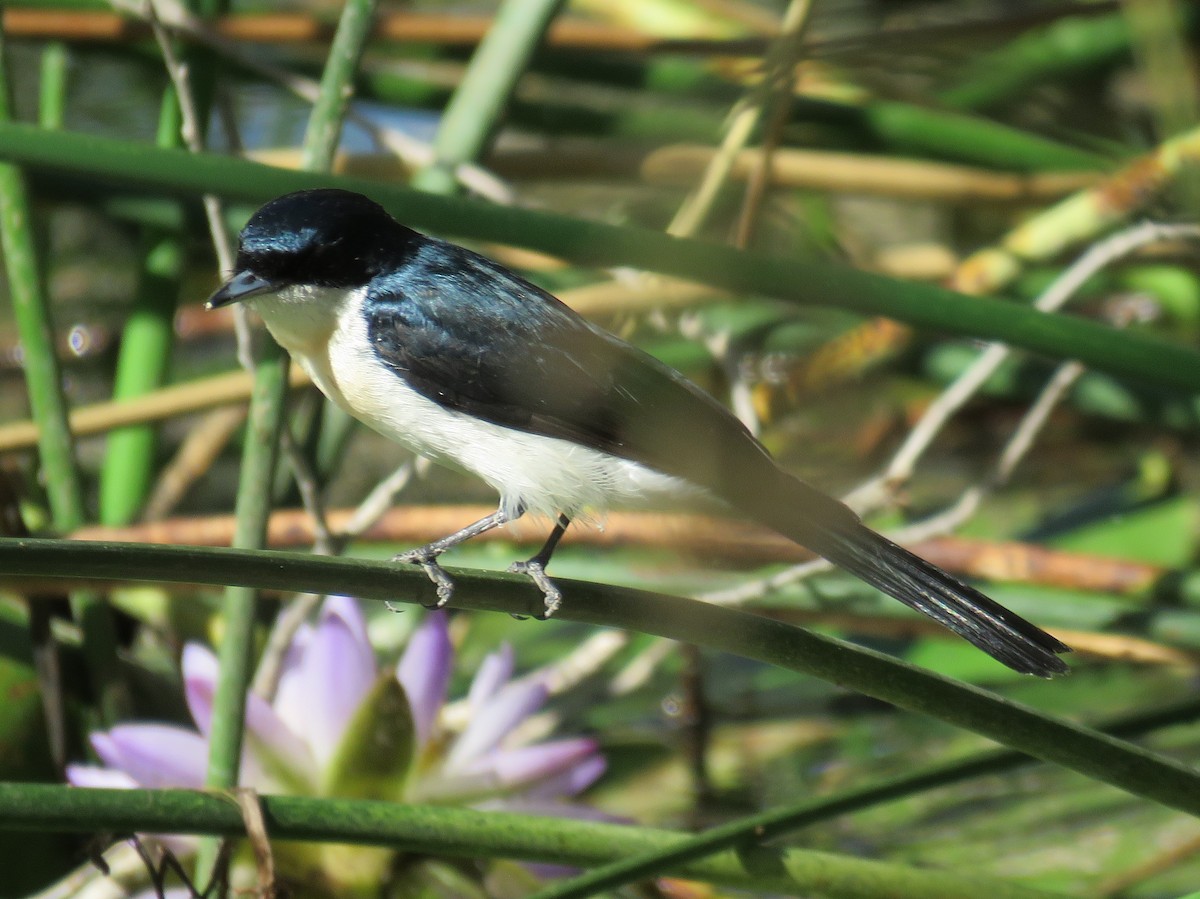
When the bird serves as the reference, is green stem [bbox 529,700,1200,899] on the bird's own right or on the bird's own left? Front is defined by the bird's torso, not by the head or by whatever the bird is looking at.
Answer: on the bird's own left

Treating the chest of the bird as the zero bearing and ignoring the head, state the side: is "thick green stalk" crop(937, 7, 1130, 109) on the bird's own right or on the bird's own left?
on the bird's own right

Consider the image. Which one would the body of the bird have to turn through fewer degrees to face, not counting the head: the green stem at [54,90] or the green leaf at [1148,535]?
the green stem

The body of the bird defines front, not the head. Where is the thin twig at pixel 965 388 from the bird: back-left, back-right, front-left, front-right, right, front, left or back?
back-right

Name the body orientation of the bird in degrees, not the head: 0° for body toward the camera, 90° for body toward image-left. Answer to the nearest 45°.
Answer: approximately 90°

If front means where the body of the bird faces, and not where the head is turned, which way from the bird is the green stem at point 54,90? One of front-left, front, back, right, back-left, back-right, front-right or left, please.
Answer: front-right

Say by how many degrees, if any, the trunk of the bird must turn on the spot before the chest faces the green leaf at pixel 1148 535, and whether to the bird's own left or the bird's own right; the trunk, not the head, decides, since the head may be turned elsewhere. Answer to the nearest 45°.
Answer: approximately 135° to the bird's own right
